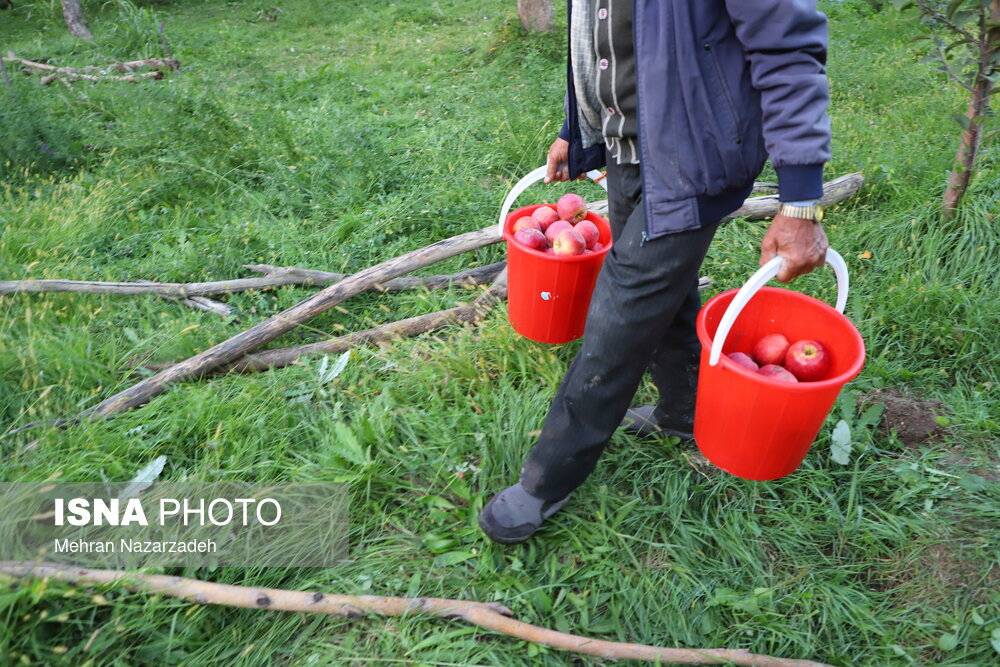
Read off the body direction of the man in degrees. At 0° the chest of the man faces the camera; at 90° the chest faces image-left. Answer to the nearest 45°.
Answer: approximately 45°
